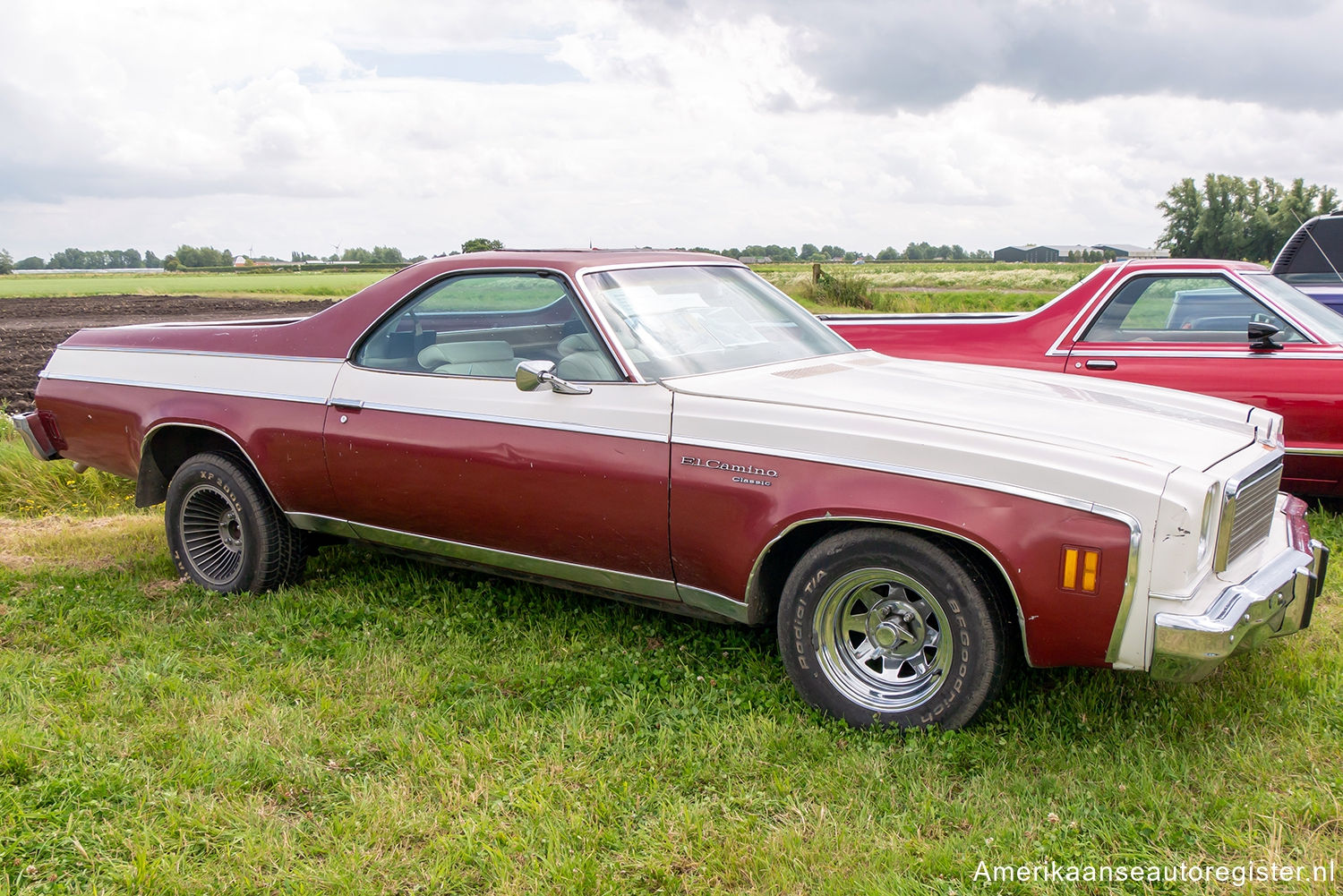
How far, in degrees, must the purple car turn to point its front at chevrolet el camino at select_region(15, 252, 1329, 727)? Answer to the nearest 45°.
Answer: approximately 90° to its right

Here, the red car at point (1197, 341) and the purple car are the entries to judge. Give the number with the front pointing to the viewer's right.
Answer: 2

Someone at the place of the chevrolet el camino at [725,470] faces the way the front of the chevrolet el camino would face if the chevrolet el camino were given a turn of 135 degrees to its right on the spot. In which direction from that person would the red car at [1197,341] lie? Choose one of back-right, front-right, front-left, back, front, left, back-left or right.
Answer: back-right

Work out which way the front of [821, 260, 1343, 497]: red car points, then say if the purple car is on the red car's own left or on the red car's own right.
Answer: on the red car's own left

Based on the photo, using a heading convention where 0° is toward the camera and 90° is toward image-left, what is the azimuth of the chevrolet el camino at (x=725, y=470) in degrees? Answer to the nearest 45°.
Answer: approximately 315°

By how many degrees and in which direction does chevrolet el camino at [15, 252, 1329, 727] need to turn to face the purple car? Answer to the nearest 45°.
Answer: approximately 90° to its left

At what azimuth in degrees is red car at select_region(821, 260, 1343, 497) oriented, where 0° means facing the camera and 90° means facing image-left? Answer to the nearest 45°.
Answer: approximately 270°

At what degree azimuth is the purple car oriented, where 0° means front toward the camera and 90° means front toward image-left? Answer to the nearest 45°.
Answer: approximately 270°
